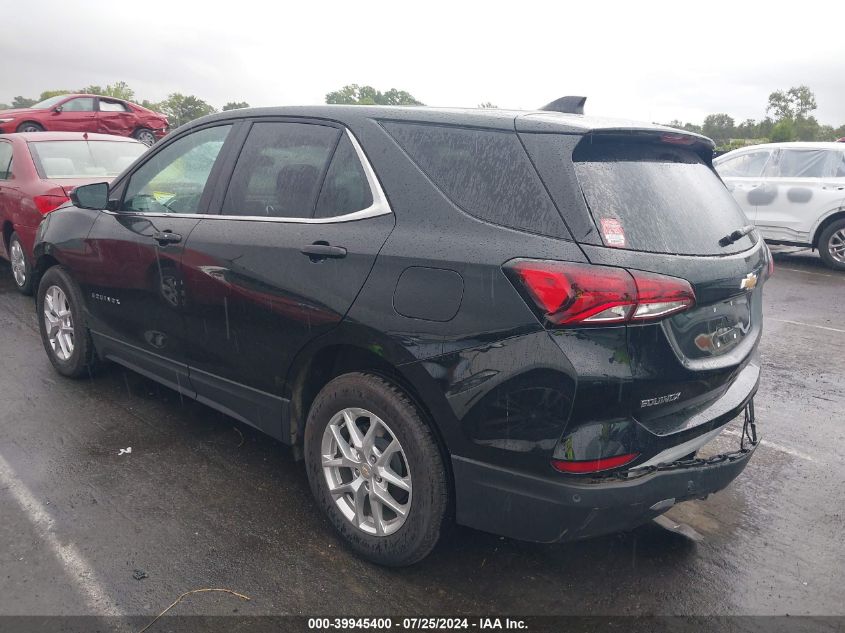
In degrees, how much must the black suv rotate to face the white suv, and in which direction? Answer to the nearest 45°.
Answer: approximately 90° to its right

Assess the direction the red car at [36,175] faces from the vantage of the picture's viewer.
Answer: facing away from the viewer and to the left of the viewer

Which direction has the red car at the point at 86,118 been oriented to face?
to the viewer's left

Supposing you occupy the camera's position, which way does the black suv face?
facing away from the viewer and to the left of the viewer

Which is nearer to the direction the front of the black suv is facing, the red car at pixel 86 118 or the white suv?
the red car

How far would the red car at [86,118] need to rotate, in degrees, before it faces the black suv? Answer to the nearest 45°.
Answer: approximately 90° to its left

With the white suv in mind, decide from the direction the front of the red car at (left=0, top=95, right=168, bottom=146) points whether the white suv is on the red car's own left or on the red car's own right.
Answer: on the red car's own left
